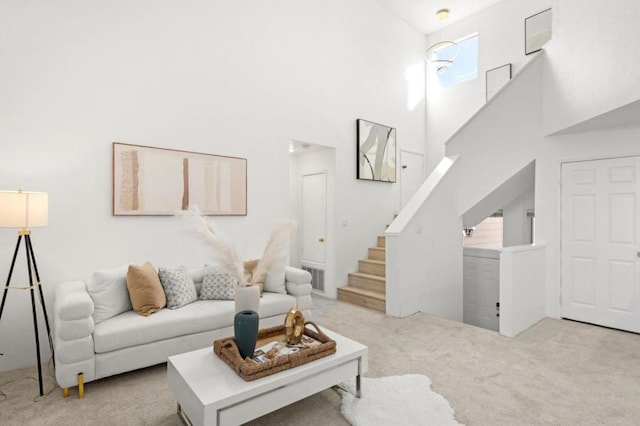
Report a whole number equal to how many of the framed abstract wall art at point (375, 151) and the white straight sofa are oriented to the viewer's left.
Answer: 0

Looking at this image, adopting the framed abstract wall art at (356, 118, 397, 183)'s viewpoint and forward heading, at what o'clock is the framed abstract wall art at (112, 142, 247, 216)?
the framed abstract wall art at (112, 142, 247, 216) is roughly at 3 o'clock from the framed abstract wall art at (356, 118, 397, 183).

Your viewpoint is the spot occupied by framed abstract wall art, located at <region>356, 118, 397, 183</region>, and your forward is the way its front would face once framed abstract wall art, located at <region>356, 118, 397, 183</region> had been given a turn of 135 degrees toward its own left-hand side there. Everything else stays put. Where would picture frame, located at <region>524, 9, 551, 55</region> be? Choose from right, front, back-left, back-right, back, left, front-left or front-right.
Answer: right

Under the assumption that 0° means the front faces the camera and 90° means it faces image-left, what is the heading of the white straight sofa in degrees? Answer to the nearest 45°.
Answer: approximately 315°

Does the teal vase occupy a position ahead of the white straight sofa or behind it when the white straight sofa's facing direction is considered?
ahead

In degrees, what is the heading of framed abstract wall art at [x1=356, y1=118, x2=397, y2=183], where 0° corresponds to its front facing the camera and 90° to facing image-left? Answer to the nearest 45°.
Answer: approximately 315°

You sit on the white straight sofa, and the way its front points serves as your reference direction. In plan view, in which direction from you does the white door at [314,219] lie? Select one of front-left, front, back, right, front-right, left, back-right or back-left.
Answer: left

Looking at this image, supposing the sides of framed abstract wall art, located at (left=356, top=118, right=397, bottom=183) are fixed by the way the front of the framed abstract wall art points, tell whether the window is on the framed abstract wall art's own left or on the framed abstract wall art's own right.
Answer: on the framed abstract wall art's own left

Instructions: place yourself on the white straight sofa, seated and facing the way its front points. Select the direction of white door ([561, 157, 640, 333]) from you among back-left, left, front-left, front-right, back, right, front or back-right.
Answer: front-left

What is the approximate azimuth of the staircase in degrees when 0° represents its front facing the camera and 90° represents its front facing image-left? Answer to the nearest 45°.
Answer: approximately 45°

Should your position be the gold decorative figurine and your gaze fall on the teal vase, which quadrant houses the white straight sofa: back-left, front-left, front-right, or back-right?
front-right

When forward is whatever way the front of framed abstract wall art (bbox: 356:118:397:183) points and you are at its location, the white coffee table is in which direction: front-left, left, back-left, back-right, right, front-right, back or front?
front-right

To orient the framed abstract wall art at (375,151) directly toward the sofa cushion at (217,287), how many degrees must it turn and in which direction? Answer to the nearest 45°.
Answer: approximately 90° to its right
